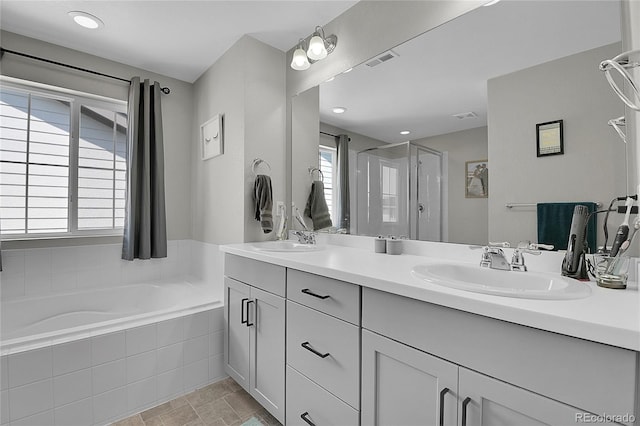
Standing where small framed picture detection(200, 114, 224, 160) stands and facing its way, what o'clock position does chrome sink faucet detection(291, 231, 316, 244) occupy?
The chrome sink faucet is roughly at 9 o'clock from the small framed picture.

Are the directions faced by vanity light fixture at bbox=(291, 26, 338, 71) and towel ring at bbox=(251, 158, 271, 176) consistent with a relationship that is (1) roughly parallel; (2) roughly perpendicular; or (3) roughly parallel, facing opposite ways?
roughly perpendicular

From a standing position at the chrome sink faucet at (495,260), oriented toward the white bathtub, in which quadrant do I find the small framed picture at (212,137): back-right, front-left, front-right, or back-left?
front-right

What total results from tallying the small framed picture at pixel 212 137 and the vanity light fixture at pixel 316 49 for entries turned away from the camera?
0

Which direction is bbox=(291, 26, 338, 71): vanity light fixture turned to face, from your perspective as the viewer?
facing the viewer and to the left of the viewer

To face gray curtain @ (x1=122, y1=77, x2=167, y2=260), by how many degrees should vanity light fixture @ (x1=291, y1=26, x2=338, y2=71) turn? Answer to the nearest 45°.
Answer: approximately 90° to its right

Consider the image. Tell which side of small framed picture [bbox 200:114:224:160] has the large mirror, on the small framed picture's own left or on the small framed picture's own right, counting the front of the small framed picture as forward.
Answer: on the small framed picture's own left

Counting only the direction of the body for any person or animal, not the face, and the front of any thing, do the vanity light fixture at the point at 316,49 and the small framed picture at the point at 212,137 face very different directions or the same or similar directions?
same or similar directions

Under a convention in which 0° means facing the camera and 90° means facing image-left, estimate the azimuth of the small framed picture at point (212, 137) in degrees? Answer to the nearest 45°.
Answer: approximately 45°

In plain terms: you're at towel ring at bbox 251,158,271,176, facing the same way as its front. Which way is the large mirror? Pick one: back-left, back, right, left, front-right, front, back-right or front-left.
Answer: front

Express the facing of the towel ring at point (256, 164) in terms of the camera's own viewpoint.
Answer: facing the viewer and to the right of the viewer
